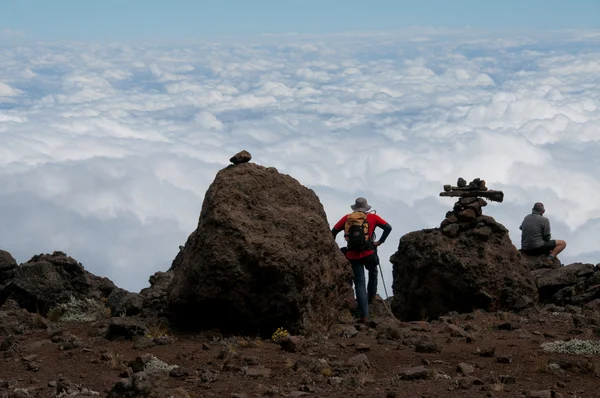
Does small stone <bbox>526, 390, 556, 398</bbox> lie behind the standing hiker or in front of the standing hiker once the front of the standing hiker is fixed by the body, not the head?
behind

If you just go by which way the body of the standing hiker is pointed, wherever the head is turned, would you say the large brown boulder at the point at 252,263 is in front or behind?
behind

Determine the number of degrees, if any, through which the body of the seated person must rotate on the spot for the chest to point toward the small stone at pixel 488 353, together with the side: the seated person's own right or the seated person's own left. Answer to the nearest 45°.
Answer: approximately 135° to the seated person's own right

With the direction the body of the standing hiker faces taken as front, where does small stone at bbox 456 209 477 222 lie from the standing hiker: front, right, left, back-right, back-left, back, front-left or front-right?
front-right

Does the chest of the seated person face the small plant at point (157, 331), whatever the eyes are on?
no

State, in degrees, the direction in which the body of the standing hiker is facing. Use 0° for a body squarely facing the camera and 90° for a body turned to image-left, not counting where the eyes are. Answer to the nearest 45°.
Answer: approximately 180°

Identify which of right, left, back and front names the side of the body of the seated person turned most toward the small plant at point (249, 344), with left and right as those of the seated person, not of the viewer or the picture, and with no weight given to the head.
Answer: back

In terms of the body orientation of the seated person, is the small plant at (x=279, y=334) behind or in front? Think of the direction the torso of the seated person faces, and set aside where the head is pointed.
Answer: behind

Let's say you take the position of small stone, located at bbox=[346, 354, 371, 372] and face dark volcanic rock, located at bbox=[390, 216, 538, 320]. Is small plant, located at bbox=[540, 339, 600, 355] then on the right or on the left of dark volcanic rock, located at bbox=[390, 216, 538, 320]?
right

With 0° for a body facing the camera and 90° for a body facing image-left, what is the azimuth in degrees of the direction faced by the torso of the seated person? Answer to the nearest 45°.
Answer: approximately 225°

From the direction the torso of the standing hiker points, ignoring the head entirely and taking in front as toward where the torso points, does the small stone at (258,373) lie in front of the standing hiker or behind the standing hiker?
behind

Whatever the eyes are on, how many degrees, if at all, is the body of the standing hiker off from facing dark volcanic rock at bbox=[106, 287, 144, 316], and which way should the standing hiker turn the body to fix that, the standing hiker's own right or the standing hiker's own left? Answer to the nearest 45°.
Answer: approximately 90° to the standing hiker's own left

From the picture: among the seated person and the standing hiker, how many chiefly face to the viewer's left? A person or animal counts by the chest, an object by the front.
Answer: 0

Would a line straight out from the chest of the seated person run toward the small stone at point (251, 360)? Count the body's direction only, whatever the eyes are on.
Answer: no

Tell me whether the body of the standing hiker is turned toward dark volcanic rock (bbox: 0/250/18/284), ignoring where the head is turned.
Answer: no

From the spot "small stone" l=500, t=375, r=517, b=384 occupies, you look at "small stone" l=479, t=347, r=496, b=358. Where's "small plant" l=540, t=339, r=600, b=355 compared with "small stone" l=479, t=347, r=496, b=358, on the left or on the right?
right
